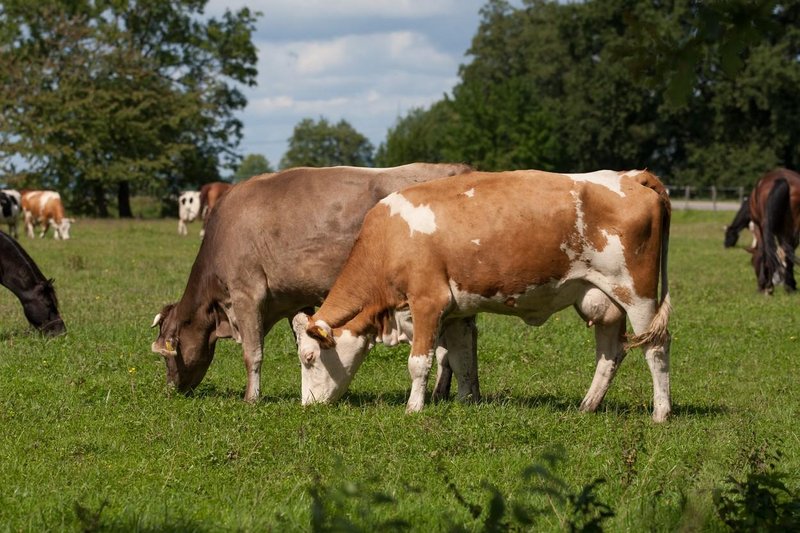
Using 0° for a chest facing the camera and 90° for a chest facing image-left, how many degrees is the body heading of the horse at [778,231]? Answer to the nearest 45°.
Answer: approximately 180°

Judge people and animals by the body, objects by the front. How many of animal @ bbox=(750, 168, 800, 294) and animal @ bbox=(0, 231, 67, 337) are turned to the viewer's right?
1

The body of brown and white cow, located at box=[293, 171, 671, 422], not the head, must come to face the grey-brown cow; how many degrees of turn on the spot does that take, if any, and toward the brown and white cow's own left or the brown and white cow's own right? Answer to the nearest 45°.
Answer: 0° — it already faces it

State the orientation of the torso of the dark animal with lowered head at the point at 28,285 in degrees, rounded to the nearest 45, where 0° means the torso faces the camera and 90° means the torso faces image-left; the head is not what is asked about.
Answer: approximately 270°

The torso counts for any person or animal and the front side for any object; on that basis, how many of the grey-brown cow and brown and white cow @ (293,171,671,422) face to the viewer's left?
2

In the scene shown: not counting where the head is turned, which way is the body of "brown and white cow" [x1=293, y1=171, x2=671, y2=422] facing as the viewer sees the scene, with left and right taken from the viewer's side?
facing to the left of the viewer

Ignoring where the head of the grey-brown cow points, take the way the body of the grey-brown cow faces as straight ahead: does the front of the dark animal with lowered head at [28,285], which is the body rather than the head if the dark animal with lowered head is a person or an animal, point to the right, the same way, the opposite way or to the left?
the opposite way

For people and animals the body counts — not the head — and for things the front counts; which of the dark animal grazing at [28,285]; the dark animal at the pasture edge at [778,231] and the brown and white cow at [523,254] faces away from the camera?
the dark animal at the pasture edge at [778,231]

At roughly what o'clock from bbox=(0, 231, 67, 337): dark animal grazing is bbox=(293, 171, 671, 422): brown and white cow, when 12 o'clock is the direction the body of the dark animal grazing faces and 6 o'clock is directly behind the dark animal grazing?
The brown and white cow is roughly at 2 o'clock from the dark animal grazing.

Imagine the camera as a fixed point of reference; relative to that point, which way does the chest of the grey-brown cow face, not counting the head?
to the viewer's left

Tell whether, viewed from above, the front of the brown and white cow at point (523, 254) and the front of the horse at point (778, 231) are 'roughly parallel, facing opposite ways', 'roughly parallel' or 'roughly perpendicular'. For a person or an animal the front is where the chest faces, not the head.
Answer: roughly perpendicular
